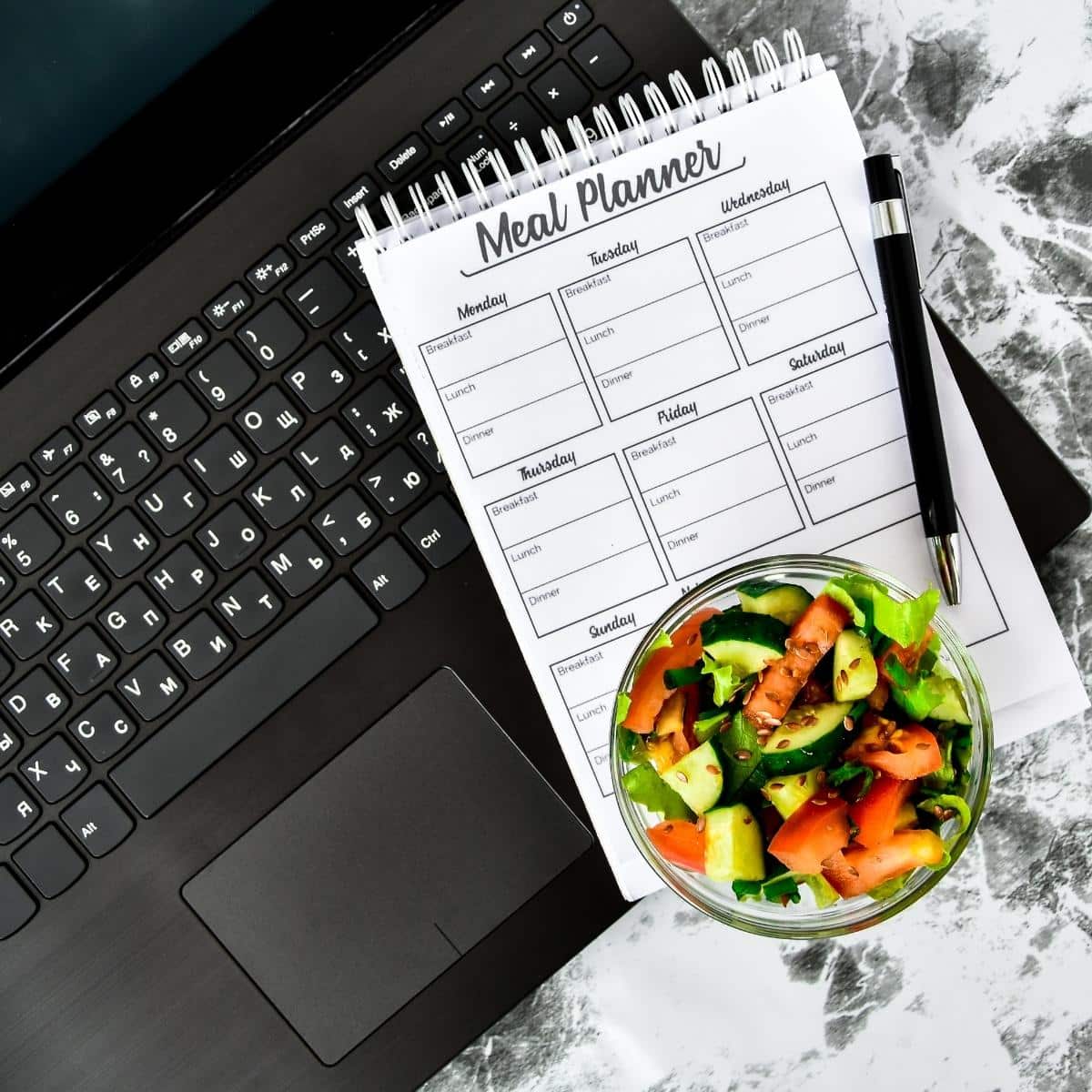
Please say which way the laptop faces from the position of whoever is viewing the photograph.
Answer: facing the viewer and to the right of the viewer

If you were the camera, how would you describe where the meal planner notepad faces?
facing the viewer
